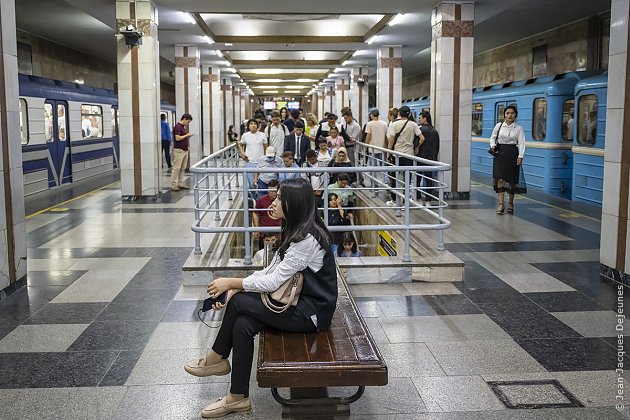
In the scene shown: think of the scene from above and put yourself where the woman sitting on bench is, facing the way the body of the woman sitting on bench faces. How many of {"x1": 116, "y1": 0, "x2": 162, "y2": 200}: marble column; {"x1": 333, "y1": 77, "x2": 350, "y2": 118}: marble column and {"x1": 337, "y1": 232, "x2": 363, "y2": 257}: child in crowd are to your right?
3

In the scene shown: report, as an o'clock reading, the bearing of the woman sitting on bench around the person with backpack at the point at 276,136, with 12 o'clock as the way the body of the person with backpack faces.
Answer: The woman sitting on bench is roughly at 12 o'clock from the person with backpack.

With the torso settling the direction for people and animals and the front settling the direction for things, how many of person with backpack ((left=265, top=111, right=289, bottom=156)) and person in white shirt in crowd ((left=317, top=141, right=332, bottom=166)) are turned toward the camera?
2

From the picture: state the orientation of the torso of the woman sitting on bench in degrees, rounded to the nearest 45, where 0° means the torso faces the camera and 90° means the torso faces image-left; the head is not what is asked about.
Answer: approximately 90°

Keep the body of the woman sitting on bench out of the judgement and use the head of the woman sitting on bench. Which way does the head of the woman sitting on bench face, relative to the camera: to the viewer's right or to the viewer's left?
to the viewer's left

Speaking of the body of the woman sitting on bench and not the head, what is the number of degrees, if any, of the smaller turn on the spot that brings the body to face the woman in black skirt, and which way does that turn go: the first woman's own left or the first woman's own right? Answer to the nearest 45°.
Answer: approximately 135° to the first woman's own right

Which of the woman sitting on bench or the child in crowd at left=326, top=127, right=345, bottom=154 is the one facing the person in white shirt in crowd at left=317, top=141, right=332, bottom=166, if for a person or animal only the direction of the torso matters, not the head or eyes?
the child in crowd at left=326, top=127, right=345, bottom=154

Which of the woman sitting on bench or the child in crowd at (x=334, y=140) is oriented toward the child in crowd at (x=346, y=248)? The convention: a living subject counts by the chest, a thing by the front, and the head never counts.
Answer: the child in crowd at (x=334, y=140)

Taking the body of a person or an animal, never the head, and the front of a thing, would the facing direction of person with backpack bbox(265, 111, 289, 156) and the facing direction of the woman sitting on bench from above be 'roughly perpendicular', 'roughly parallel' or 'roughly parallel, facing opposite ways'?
roughly perpendicular

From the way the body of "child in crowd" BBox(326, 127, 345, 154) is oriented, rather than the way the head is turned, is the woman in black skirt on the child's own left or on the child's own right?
on the child's own left

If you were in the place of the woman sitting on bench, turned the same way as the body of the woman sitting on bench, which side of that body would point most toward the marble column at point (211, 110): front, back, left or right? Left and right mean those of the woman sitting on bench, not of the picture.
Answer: right
